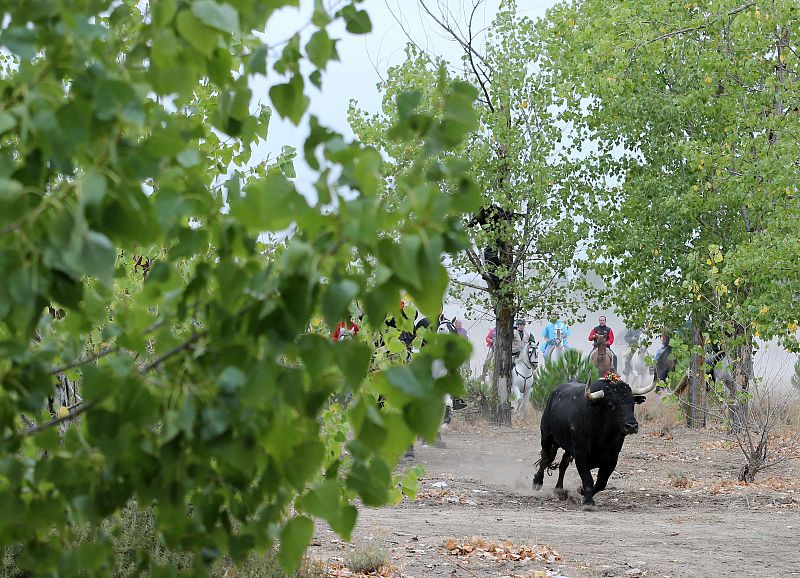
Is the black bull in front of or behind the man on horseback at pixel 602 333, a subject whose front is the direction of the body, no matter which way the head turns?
in front

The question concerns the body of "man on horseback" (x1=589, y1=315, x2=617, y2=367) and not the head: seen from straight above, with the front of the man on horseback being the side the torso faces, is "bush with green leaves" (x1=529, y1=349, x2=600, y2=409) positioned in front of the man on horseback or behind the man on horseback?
in front

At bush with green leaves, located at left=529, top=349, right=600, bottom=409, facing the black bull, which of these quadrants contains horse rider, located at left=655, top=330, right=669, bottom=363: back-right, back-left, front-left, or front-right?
back-left

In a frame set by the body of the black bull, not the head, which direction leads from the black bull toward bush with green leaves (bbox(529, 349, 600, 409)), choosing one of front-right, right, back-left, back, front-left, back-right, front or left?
back-left

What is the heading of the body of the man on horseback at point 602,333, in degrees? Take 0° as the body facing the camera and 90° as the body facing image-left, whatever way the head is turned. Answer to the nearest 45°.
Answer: approximately 0°

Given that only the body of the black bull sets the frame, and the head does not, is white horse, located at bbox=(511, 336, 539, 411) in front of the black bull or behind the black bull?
behind

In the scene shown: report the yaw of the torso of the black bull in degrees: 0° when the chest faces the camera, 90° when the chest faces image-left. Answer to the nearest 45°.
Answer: approximately 315°

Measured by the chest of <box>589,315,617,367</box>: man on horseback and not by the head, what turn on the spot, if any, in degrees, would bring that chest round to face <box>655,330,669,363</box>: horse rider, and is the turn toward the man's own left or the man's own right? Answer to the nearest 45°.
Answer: approximately 135° to the man's own left

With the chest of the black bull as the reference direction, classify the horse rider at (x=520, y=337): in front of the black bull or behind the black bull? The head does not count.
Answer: behind

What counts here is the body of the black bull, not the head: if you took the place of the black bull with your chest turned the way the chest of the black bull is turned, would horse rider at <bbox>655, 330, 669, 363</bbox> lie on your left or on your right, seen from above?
on your left

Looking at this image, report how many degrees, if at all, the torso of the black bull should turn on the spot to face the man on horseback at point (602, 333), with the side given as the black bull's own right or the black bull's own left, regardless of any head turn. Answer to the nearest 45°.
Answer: approximately 135° to the black bull's own left

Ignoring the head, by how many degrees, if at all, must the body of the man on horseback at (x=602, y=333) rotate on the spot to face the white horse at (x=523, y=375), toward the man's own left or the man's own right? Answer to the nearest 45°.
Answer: approximately 90° to the man's own right

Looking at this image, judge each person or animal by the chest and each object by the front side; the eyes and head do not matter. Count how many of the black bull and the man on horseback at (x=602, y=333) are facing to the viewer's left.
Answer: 0
